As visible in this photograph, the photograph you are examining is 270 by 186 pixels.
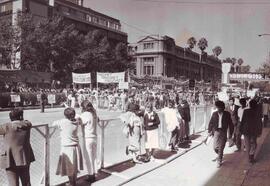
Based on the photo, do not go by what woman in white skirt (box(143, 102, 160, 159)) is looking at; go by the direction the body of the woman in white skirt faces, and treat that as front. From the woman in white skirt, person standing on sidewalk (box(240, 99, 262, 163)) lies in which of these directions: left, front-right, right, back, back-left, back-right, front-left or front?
left

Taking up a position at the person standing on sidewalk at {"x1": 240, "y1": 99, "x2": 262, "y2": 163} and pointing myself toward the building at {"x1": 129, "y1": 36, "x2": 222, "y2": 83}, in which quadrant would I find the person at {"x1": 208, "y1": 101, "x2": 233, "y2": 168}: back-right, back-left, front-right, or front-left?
back-left

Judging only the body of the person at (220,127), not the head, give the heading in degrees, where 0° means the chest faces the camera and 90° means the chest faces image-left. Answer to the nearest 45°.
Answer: approximately 0°

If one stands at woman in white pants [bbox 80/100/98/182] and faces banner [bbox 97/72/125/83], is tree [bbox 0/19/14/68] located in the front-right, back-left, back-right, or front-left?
front-left

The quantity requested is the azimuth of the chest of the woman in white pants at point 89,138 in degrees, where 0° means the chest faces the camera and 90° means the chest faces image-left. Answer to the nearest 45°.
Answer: approximately 135°

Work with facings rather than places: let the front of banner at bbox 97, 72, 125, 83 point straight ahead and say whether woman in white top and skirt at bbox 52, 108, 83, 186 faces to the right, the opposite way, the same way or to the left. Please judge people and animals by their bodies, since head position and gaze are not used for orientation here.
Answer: the opposite way

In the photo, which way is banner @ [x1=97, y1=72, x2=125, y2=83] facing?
toward the camera

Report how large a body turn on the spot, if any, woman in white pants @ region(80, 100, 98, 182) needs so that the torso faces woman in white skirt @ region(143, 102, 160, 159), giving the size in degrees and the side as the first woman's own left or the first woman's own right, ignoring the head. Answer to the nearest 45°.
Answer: approximately 90° to the first woman's own right

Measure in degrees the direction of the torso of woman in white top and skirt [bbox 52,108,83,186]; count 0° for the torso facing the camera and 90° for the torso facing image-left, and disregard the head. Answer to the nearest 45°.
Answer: approximately 180°

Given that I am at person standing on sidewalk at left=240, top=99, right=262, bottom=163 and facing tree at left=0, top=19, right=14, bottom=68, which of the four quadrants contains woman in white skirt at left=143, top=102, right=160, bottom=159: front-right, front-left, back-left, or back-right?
front-left

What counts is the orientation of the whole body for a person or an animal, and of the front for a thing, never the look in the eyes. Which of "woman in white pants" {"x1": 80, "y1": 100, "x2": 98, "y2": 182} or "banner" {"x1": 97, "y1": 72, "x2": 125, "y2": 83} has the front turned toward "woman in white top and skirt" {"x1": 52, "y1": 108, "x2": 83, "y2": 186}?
the banner

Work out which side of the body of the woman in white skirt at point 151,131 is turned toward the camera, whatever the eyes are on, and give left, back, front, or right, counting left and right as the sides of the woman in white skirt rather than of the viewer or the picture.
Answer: front

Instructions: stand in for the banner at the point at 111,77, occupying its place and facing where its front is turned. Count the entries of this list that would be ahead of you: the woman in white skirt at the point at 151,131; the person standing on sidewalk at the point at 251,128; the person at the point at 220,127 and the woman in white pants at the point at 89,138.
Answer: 4
